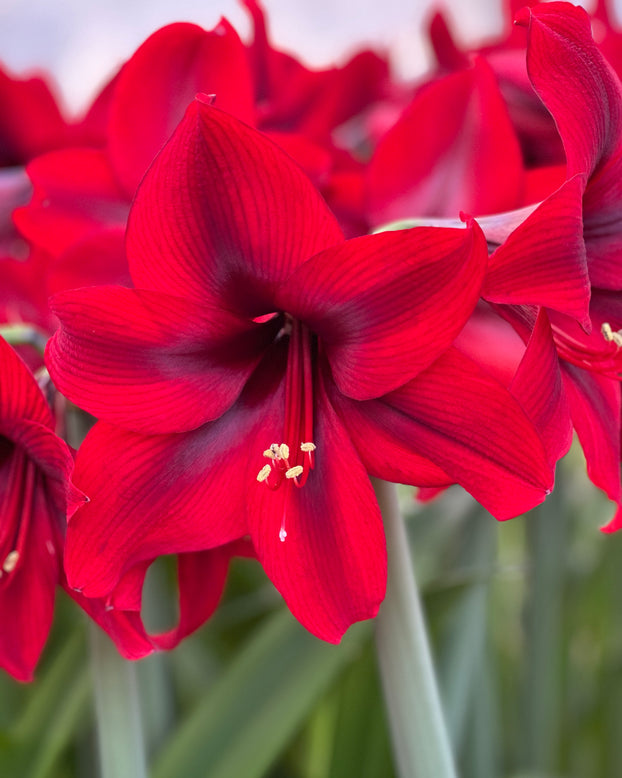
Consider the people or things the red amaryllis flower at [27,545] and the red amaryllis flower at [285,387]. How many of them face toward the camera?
2

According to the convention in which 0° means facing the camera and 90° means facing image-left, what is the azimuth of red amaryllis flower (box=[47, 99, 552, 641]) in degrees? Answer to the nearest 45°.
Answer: approximately 0°

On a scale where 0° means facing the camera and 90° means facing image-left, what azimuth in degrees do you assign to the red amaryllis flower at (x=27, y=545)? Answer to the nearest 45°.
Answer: approximately 0°

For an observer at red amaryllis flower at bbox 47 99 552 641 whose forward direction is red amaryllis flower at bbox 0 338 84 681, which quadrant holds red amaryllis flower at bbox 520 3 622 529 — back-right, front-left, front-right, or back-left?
back-right
